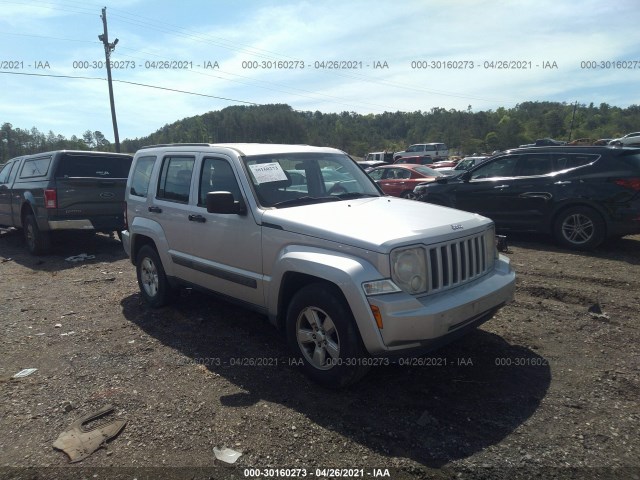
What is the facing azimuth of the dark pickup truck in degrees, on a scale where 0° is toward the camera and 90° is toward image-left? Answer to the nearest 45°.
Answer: approximately 135°

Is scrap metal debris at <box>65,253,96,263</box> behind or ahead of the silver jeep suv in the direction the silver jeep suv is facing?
behind

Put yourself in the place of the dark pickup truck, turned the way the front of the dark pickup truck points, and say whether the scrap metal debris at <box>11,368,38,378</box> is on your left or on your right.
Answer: on your left

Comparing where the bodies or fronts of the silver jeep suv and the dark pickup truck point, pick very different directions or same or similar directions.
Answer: very different directions

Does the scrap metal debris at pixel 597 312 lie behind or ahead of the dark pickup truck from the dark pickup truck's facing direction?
behind

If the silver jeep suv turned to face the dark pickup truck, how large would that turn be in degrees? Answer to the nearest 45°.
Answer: approximately 180°

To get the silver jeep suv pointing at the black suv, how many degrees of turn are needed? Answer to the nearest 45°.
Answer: approximately 90° to its left

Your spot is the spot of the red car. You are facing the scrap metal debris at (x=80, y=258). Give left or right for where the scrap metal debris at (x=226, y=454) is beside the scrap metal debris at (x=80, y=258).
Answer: left

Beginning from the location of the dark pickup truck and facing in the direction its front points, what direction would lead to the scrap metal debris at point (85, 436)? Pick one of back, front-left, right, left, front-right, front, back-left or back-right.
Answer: back-left
